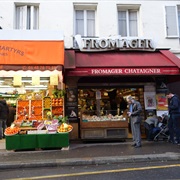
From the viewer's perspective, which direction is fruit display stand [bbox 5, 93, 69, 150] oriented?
toward the camera

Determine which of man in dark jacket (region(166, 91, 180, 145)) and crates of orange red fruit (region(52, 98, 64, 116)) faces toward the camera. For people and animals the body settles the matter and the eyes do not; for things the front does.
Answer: the crates of orange red fruit

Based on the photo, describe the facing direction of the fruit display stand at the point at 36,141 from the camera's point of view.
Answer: facing the viewer

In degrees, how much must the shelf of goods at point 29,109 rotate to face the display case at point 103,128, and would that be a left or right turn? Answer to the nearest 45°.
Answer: approximately 90° to its left

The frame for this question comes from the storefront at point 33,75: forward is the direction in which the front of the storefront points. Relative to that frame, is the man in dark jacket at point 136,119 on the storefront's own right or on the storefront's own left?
on the storefront's own left

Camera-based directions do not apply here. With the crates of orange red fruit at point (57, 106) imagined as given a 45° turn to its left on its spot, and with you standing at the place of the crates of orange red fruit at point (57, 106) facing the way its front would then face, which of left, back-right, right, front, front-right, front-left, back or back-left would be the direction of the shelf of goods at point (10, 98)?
back

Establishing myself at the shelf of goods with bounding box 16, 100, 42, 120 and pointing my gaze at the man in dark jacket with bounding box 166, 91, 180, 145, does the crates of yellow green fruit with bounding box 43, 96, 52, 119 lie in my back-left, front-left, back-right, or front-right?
front-left

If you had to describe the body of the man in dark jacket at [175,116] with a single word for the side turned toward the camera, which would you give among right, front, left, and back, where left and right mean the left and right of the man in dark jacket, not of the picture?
left

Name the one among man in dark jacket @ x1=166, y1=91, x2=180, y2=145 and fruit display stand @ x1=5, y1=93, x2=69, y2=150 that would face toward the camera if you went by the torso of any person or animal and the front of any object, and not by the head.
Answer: the fruit display stand

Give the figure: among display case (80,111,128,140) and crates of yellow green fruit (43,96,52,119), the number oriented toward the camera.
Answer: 2

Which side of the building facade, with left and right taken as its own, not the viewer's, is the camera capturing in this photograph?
front

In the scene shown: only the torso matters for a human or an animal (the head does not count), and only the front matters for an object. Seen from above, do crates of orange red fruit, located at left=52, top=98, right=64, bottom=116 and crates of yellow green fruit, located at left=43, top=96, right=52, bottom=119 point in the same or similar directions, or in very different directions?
same or similar directions

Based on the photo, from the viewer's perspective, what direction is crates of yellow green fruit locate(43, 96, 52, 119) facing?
toward the camera

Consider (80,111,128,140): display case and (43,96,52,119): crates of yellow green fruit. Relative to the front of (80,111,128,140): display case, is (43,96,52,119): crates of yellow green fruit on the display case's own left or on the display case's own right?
on the display case's own right

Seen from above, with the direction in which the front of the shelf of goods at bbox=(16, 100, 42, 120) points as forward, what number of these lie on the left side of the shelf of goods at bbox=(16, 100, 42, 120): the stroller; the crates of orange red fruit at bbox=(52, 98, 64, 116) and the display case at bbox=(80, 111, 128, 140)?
3

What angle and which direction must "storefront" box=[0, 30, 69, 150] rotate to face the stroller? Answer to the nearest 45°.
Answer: approximately 90° to its left
